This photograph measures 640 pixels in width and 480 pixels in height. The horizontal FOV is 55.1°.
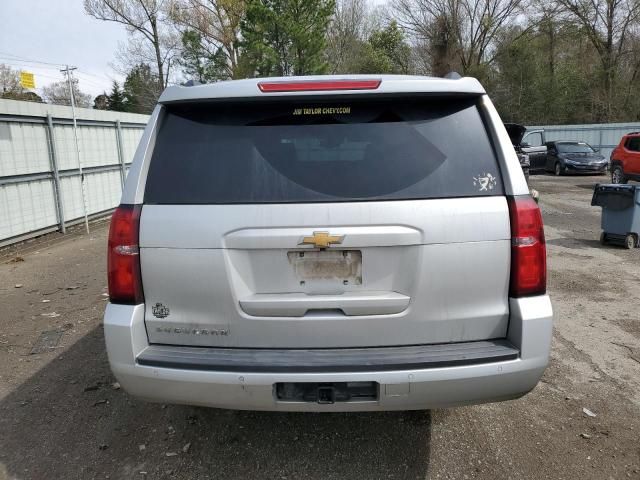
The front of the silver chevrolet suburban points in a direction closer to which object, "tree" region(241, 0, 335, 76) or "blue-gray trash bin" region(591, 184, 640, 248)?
the tree

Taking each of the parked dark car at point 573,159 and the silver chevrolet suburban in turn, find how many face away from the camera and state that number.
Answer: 1

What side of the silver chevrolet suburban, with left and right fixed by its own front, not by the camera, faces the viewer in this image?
back

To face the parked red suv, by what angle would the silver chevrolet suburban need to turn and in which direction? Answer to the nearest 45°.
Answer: approximately 45° to its right

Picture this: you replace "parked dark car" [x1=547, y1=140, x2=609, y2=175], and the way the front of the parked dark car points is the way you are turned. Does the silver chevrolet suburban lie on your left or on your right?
on your right

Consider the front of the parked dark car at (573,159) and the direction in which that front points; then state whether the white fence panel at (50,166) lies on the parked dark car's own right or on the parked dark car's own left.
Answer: on the parked dark car's own right

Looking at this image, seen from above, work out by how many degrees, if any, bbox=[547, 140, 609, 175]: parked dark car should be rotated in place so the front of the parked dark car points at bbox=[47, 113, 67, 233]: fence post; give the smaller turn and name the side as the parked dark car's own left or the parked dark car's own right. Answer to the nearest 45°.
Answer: approximately 90° to the parked dark car's own right

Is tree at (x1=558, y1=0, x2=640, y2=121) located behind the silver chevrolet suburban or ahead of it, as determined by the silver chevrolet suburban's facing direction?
ahead

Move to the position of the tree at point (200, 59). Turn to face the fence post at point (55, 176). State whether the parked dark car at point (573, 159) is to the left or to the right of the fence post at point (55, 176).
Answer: left

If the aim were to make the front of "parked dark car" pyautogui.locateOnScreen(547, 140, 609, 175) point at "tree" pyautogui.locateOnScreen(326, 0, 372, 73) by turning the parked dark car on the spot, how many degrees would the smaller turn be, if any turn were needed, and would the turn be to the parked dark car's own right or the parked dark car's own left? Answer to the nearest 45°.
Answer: approximately 180°

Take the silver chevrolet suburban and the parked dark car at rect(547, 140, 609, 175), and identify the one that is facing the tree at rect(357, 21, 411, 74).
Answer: the silver chevrolet suburban

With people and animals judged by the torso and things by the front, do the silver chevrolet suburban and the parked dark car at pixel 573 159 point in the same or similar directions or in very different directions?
very different directions

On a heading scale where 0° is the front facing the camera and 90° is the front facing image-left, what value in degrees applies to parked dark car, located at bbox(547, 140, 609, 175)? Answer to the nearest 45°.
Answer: approximately 315°

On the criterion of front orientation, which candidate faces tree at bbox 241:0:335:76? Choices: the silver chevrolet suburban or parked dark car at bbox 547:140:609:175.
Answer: the silver chevrolet suburban

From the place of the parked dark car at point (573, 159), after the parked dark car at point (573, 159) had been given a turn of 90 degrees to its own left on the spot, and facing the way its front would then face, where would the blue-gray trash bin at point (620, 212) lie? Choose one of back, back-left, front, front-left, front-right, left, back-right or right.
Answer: back-right
